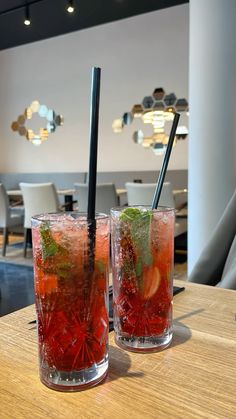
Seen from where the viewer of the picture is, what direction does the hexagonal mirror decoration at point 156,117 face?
facing the viewer

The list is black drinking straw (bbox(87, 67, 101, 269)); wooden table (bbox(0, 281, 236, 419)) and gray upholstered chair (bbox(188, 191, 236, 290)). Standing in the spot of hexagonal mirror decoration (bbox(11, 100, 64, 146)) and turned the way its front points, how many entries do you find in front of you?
3

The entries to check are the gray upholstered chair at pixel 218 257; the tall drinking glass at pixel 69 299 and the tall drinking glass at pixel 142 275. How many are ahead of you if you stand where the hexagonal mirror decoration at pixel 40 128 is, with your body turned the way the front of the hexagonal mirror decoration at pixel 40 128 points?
3

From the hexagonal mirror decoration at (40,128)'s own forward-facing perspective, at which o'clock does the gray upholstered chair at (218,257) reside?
The gray upholstered chair is roughly at 12 o'clock from the hexagonal mirror decoration.

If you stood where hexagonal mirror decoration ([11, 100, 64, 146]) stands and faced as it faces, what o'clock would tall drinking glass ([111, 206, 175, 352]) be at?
The tall drinking glass is roughly at 12 o'clock from the hexagonal mirror decoration.

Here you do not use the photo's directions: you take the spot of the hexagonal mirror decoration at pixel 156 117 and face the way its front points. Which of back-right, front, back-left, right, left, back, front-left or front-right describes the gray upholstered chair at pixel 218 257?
front

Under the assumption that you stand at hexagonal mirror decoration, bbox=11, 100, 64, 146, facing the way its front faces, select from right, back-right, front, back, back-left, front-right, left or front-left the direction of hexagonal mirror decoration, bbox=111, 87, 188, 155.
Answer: front-left

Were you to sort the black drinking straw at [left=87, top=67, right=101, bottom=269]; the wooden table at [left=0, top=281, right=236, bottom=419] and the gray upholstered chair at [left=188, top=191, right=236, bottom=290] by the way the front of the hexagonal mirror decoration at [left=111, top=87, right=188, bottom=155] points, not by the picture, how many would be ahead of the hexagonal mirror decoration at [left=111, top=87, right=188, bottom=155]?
3

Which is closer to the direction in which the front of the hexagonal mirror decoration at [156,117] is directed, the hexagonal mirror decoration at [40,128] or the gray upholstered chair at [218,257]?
the gray upholstered chair

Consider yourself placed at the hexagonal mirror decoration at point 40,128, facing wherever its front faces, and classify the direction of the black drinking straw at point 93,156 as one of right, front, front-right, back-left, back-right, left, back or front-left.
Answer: front

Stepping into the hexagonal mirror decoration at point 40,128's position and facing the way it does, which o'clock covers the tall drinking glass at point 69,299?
The tall drinking glass is roughly at 12 o'clock from the hexagonal mirror decoration.

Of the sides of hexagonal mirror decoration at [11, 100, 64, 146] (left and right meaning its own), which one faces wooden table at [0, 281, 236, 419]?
front

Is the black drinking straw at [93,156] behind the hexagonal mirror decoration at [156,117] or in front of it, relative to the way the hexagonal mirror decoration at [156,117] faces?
in front

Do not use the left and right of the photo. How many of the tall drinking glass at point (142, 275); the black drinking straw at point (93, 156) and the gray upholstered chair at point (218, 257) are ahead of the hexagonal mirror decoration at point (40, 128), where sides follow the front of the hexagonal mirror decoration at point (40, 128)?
3

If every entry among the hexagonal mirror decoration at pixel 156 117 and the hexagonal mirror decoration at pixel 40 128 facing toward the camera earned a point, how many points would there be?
2
